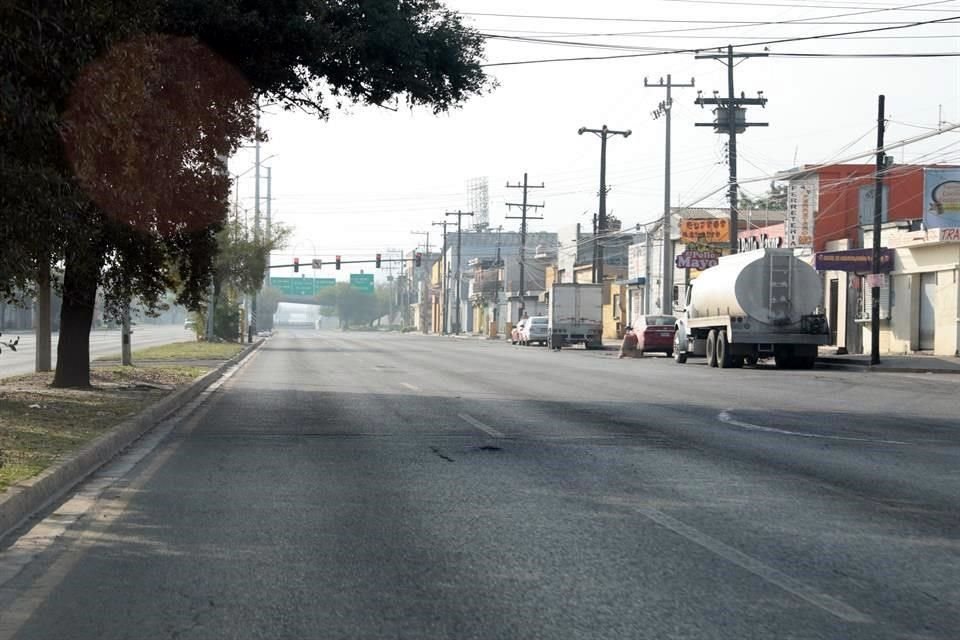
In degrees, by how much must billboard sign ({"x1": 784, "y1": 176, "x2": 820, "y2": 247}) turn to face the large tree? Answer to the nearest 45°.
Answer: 0° — it already faces it

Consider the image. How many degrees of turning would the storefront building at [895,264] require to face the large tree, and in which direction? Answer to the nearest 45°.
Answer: approximately 45° to its left

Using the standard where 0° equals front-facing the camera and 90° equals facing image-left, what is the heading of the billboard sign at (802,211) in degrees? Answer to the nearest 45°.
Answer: approximately 0°

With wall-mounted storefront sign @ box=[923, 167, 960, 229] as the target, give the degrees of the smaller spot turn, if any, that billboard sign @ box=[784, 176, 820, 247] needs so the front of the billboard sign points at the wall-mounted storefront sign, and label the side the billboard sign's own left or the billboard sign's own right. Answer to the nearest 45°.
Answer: approximately 45° to the billboard sign's own left

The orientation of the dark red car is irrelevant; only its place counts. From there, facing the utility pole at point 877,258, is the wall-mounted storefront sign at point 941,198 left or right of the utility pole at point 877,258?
left

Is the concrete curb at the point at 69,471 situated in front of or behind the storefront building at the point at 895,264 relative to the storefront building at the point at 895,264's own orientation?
in front

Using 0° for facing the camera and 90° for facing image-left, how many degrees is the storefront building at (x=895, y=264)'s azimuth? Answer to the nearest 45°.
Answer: approximately 45°

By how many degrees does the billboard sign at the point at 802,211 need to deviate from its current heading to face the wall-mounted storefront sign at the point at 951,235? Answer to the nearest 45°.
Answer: approximately 45° to its left

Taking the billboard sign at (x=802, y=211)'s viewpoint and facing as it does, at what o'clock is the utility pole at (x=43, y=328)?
The utility pole is roughly at 1 o'clock from the billboard sign.
